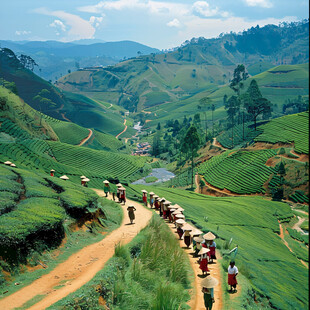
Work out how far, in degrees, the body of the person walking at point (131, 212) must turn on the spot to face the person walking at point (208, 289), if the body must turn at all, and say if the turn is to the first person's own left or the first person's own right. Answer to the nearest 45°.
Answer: approximately 180°

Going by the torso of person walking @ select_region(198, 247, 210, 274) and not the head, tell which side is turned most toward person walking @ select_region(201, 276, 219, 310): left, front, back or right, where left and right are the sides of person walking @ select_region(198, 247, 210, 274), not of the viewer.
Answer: back

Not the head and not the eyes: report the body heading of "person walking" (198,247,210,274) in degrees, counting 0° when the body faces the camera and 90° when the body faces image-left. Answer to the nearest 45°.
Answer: approximately 180°

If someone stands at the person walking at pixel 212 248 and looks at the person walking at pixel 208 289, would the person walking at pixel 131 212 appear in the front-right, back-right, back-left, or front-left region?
back-right

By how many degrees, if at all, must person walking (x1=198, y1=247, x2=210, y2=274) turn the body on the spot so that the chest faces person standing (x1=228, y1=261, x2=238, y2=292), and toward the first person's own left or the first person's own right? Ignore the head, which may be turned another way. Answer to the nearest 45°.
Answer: approximately 135° to the first person's own right

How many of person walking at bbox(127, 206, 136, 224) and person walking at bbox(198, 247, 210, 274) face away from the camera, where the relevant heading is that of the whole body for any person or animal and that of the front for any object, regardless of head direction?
2

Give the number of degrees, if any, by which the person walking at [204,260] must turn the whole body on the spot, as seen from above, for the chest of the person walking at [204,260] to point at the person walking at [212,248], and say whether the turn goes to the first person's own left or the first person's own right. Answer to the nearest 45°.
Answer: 0° — they already face them

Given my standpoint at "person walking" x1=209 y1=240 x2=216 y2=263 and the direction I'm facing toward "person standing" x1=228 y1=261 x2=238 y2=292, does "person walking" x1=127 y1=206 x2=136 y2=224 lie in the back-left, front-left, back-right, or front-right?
back-right
